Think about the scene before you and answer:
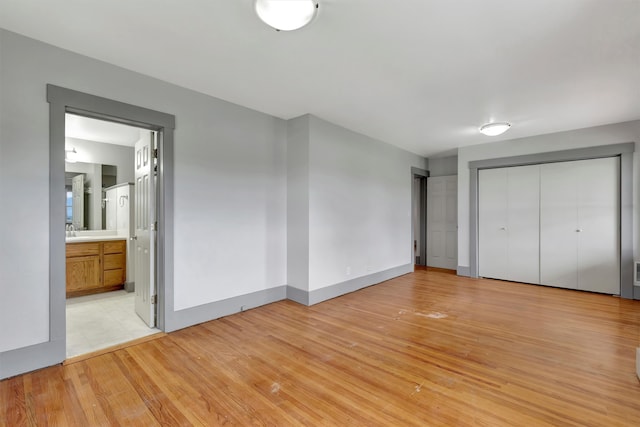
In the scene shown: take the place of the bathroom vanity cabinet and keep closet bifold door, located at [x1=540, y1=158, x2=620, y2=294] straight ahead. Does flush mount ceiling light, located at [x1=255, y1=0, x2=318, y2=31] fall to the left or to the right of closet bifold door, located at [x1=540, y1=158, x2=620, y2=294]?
right

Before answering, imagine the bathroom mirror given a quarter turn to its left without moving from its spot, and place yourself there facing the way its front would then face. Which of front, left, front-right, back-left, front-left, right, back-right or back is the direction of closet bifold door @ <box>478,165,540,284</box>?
front-right

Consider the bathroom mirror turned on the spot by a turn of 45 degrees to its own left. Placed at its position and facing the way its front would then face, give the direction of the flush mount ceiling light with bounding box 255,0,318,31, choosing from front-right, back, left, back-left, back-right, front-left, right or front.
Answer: front-right

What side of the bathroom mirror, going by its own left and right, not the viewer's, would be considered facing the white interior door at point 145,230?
front

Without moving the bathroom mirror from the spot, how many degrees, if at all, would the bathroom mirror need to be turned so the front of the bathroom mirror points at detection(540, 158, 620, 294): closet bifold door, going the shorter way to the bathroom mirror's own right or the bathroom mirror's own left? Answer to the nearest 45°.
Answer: approximately 45° to the bathroom mirror's own left

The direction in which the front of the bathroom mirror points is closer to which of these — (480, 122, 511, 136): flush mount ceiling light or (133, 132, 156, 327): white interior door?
the white interior door

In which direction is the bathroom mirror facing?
toward the camera

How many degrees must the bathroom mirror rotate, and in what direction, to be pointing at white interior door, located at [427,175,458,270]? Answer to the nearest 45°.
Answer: approximately 45° to its left
